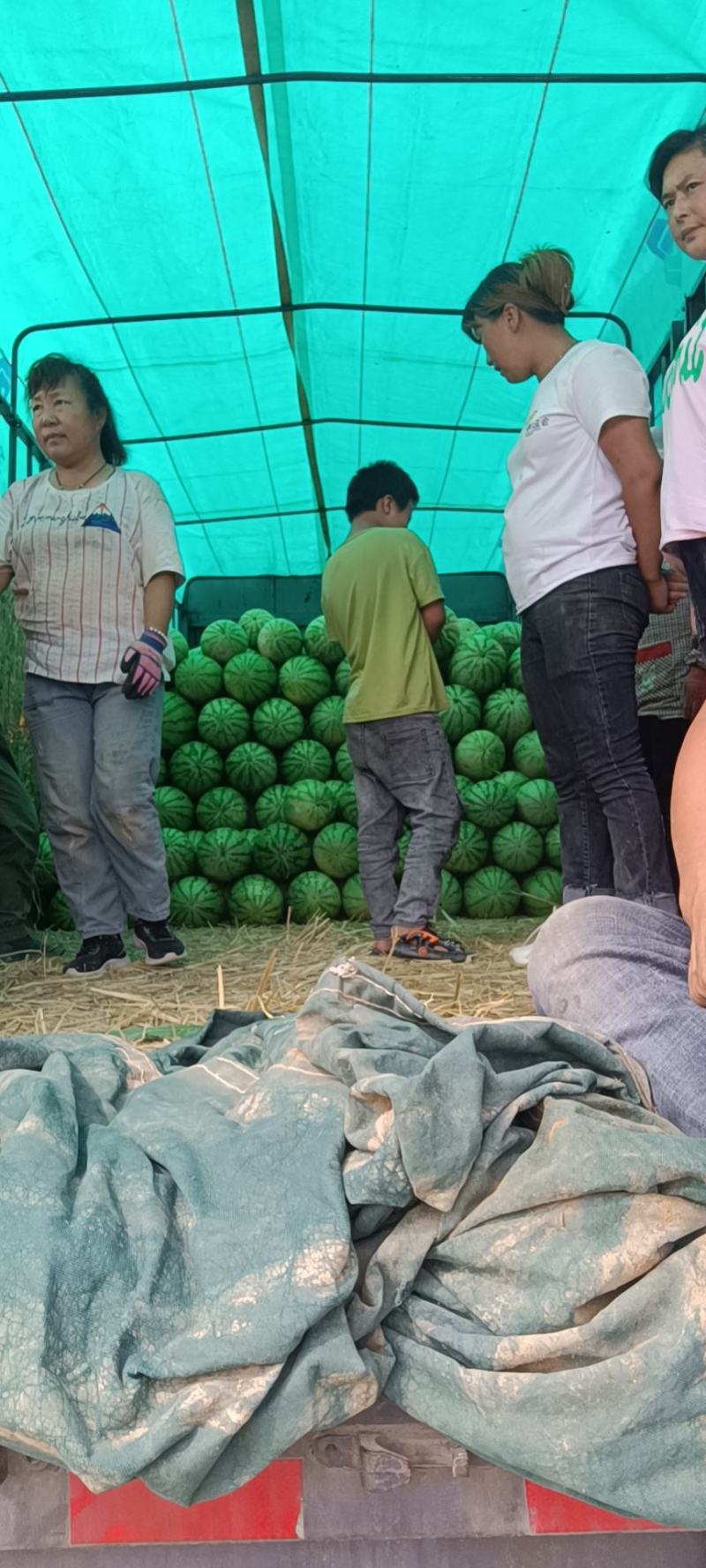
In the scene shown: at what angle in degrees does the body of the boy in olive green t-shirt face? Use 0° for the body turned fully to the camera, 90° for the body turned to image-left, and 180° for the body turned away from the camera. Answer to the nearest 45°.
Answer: approximately 225°

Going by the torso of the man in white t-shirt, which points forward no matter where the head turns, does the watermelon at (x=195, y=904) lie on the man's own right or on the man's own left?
on the man's own right

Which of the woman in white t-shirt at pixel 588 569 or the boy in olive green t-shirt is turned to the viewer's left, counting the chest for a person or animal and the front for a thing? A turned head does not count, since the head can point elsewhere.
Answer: the woman in white t-shirt

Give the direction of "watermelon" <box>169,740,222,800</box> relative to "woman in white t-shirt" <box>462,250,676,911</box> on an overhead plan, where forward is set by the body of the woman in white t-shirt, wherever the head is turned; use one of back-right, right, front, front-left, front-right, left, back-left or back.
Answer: front-right

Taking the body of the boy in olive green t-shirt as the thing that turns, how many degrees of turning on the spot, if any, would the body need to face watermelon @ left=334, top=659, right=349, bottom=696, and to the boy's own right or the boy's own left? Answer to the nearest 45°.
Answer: approximately 45° to the boy's own left

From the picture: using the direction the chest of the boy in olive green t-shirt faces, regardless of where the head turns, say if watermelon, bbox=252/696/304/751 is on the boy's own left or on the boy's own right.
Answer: on the boy's own left

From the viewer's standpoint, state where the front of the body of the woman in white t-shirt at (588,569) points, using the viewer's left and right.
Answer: facing to the left of the viewer

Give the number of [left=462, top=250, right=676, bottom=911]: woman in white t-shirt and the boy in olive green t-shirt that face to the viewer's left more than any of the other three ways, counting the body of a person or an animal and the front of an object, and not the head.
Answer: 1
